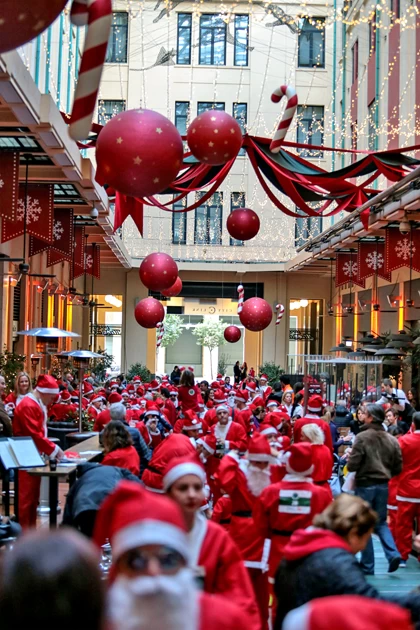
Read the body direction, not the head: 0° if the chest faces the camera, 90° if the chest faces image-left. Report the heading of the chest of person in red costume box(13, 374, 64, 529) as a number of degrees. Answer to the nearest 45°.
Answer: approximately 270°

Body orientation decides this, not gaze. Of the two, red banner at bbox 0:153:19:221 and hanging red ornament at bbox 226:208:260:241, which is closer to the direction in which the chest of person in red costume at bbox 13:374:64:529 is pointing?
the hanging red ornament

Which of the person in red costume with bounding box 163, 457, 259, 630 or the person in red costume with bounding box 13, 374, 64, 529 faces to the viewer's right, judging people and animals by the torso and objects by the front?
the person in red costume with bounding box 13, 374, 64, 529

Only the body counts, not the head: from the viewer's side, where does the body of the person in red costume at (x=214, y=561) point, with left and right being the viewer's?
facing the viewer and to the left of the viewer

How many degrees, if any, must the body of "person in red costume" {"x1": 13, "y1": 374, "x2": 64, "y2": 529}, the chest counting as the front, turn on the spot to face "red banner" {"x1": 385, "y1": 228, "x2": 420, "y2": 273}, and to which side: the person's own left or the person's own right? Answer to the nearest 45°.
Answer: approximately 45° to the person's own left

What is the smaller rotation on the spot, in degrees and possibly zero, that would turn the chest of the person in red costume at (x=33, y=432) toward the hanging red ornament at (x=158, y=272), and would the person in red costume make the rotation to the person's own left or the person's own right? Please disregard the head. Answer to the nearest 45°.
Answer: approximately 45° to the person's own left

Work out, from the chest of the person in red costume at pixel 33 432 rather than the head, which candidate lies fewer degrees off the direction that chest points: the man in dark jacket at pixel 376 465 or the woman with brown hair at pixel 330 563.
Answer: the man in dark jacket

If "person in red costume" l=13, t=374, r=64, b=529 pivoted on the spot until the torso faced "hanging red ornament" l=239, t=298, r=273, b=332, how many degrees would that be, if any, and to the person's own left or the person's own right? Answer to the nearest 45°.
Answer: approximately 45° to the person's own left

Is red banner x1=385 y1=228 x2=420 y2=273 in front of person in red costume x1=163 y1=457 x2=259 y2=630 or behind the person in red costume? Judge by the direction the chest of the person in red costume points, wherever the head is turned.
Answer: behind

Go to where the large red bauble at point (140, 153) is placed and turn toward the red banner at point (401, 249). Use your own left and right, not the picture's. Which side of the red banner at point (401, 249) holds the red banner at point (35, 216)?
left

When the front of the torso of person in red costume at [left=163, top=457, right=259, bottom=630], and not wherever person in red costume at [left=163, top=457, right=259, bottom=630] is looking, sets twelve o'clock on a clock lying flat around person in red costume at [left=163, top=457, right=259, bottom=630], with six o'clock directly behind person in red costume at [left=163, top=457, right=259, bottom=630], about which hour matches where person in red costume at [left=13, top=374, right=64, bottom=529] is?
person in red costume at [left=13, top=374, right=64, bottom=529] is roughly at 4 o'clock from person in red costume at [left=163, top=457, right=259, bottom=630].

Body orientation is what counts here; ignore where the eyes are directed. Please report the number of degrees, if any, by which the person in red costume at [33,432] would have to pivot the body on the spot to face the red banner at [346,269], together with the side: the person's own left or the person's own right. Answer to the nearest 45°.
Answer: approximately 45° to the person's own left
